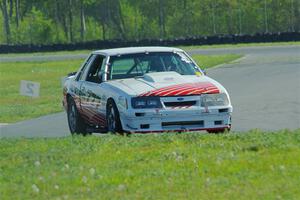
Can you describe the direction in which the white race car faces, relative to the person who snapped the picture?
facing the viewer and to the right of the viewer
